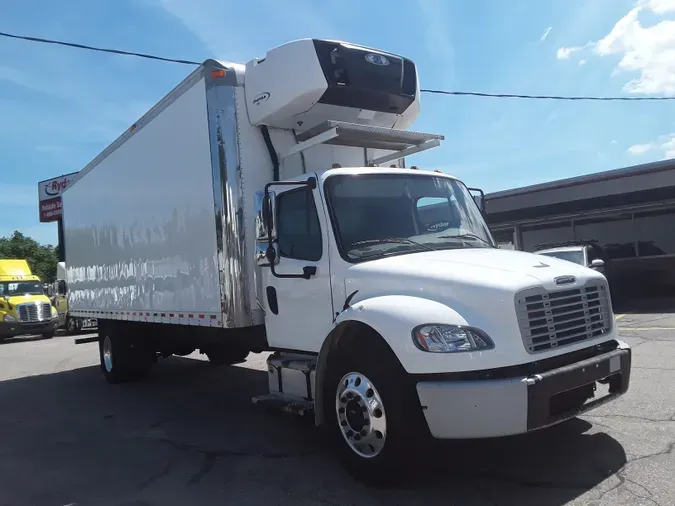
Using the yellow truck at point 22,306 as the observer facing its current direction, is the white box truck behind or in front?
in front

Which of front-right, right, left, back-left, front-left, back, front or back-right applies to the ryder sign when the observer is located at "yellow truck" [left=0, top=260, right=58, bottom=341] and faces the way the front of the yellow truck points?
back-left

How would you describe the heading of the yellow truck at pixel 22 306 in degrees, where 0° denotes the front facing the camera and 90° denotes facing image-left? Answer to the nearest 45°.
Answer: approximately 315°

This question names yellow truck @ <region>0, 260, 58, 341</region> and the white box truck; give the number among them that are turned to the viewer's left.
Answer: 0

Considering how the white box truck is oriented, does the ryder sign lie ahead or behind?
behind

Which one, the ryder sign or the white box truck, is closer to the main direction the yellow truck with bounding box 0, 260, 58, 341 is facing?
the white box truck

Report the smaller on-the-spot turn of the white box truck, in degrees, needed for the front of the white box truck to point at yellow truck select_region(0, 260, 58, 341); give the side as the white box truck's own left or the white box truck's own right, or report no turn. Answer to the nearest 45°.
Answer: approximately 180°
